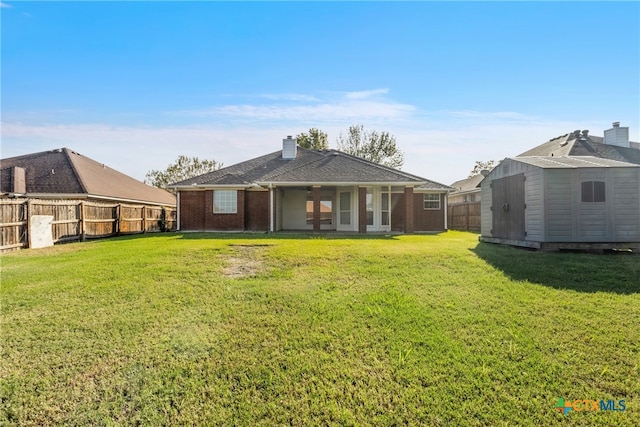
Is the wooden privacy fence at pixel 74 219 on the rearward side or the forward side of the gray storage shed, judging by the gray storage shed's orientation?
on the forward side

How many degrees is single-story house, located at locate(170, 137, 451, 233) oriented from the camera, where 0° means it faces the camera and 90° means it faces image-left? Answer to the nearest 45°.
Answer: approximately 180°

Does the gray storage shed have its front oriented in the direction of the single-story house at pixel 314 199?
no

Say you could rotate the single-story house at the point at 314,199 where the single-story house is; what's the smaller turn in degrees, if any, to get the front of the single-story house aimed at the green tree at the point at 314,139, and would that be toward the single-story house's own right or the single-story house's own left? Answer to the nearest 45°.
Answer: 0° — it already faces it

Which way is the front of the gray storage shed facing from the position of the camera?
facing the viewer and to the left of the viewer

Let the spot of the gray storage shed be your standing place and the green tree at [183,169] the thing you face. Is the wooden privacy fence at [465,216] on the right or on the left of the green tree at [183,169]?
right

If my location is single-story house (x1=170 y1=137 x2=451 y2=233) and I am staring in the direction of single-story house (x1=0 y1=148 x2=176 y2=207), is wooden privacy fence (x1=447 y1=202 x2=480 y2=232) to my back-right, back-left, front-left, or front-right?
back-right

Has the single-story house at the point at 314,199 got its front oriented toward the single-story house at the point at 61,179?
no

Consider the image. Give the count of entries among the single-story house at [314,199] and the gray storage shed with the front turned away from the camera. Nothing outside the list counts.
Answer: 1

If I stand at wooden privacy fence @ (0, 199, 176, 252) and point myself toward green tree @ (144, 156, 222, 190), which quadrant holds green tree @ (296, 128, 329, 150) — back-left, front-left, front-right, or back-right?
front-right

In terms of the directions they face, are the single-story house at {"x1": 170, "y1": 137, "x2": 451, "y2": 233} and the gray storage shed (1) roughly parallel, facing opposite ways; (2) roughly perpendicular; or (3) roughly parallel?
roughly perpendicular

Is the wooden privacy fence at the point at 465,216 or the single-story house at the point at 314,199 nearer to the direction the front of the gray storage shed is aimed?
the single-story house

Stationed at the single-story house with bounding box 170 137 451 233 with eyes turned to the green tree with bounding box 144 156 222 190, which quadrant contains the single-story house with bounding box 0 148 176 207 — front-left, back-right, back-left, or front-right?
front-left

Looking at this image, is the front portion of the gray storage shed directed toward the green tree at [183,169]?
no

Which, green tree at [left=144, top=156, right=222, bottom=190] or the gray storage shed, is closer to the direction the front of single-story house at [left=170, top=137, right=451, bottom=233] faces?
the green tree

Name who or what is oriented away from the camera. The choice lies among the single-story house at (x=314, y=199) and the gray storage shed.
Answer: the single-story house
